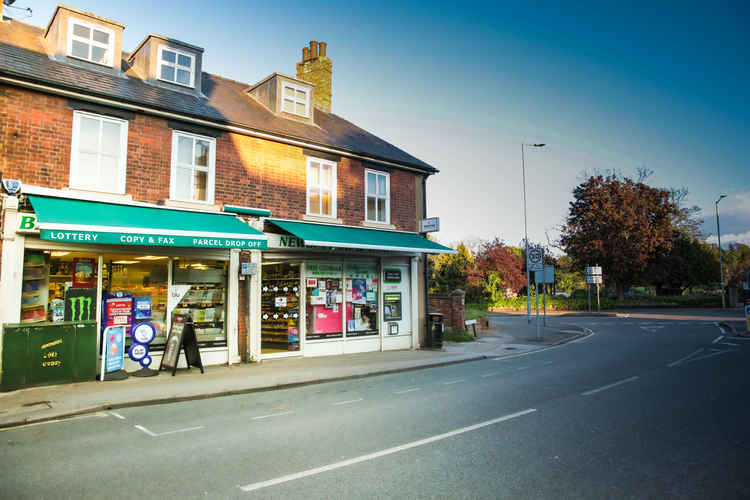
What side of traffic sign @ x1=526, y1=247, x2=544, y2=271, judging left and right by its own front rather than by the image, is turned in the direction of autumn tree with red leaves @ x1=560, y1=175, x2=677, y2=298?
back

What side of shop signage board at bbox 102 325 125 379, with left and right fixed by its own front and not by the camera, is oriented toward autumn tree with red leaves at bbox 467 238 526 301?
left

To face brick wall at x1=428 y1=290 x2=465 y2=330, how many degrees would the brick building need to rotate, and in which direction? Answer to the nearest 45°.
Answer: approximately 90° to its left

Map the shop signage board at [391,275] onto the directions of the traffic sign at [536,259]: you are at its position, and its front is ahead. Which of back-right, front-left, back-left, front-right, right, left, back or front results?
front-right

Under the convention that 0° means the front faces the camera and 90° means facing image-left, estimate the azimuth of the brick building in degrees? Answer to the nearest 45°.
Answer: approximately 315°

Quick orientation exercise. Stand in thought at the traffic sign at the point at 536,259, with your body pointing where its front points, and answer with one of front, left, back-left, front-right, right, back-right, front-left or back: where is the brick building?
front-right

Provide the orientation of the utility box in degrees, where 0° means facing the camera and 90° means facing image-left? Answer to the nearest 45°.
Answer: approximately 315°

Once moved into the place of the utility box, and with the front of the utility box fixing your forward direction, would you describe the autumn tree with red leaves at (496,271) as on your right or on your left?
on your left

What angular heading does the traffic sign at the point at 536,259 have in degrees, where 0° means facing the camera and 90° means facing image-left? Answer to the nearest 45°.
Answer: approximately 0°

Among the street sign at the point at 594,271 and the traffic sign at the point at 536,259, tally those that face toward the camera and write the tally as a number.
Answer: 2
